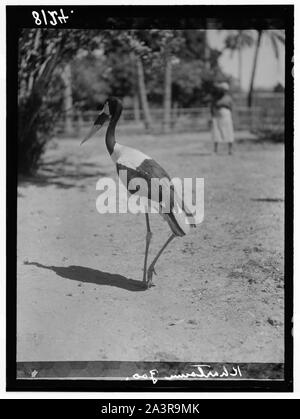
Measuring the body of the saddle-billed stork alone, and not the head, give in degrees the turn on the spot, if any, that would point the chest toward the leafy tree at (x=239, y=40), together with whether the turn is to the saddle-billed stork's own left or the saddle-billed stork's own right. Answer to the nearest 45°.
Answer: approximately 135° to the saddle-billed stork's own right

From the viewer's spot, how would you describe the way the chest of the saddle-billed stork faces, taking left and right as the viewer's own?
facing to the left of the viewer
